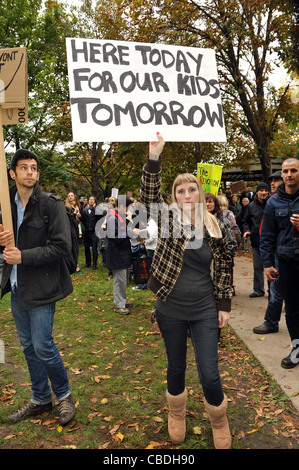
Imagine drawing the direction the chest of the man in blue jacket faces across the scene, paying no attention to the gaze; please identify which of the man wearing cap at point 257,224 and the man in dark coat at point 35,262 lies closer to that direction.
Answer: the man in dark coat

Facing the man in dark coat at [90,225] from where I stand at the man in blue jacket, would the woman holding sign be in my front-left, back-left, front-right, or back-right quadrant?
back-left

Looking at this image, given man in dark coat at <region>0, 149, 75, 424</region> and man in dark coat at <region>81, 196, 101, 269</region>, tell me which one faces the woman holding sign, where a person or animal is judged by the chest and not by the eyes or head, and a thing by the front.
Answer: man in dark coat at <region>81, 196, 101, 269</region>

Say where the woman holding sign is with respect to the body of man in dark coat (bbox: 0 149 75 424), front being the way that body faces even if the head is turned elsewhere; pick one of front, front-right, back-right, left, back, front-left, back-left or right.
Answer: left

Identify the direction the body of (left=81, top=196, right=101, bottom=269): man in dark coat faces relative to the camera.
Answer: toward the camera
